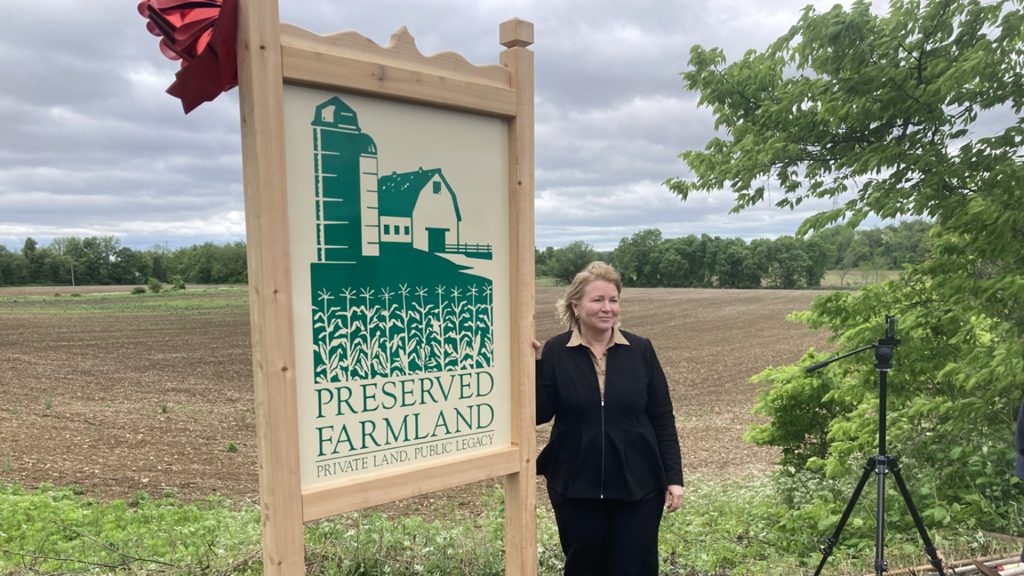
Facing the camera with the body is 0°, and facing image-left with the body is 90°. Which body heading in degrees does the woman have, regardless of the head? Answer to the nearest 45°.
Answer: approximately 0°

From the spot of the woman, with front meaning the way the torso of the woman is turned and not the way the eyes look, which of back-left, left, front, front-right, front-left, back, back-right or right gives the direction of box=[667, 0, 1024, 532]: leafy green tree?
back-left
